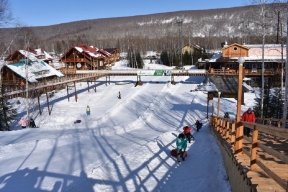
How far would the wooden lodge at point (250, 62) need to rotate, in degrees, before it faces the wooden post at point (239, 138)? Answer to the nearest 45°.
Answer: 0° — it already faces it

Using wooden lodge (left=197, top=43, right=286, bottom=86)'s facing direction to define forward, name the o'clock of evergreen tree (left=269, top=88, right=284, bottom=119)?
The evergreen tree is roughly at 12 o'clock from the wooden lodge.

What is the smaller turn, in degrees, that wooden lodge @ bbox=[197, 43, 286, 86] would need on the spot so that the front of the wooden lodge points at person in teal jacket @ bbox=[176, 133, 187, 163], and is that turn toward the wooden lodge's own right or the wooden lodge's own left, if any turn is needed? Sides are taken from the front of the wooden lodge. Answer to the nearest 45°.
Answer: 0° — it already faces them

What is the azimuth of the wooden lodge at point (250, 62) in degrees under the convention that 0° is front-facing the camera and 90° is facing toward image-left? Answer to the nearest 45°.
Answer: approximately 0°

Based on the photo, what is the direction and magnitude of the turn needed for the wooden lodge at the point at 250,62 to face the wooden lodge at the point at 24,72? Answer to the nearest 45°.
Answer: approximately 45° to its right

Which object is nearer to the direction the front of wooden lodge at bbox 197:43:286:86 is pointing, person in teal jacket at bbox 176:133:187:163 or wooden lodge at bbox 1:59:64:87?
the person in teal jacket

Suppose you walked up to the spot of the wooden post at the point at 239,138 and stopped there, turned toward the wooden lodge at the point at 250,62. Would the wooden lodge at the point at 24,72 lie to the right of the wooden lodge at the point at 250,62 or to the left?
left
